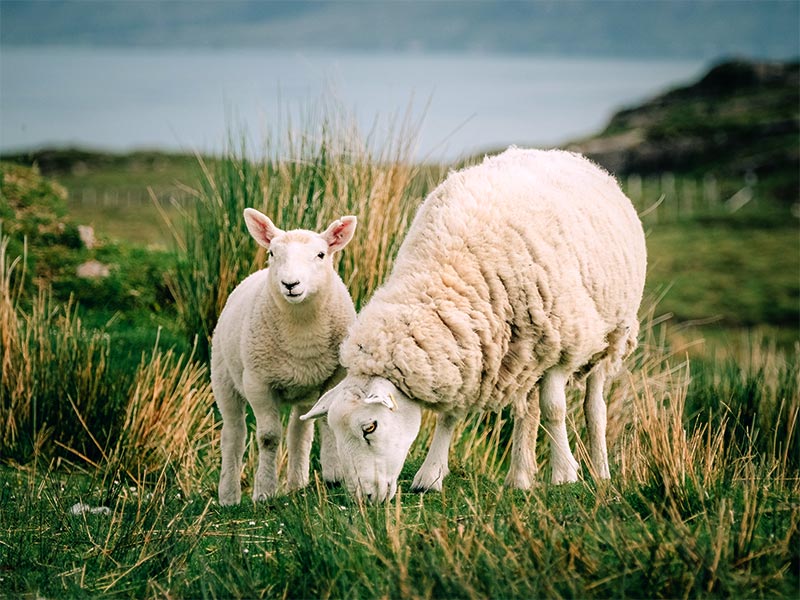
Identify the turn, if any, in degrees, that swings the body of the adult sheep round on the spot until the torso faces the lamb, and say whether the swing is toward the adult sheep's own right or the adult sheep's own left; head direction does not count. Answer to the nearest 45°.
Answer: approximately 45° to the adult sheep's own right

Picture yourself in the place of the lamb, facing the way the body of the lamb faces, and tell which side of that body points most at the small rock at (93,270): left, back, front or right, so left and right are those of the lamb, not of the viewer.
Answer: back

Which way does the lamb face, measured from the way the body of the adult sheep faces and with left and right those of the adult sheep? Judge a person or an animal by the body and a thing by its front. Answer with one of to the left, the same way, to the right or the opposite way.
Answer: to the left

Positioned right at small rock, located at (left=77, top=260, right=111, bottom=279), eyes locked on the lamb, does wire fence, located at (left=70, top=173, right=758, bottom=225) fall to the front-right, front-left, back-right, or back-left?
back-left

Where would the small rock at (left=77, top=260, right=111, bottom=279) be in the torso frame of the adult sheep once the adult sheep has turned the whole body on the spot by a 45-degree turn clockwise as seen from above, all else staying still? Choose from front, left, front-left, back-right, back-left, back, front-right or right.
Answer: front-right

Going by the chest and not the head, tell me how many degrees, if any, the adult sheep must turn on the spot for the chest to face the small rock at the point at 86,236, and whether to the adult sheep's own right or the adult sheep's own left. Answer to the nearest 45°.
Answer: approximately 90° to the adult sheep's own right

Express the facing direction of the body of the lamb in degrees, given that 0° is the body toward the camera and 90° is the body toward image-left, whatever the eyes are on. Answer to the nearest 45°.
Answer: approximately 315°

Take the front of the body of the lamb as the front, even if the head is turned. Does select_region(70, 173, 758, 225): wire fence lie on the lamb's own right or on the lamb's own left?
on the lamb's own left

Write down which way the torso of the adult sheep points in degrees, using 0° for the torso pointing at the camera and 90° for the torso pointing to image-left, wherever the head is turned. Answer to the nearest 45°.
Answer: approximately 45°
